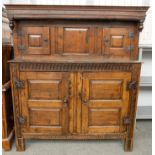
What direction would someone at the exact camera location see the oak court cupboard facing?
facing the viewer
